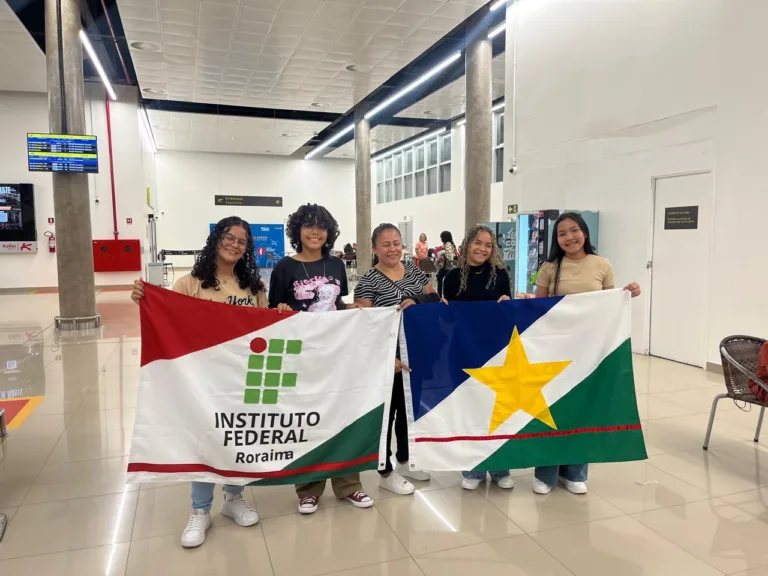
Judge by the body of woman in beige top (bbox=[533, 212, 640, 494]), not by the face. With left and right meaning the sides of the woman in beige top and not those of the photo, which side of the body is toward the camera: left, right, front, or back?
front

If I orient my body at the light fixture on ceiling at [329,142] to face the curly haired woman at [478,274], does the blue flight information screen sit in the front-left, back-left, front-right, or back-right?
front-right

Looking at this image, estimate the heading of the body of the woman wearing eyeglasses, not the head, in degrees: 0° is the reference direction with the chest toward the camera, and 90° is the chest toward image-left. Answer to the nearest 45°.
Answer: approximately 0°

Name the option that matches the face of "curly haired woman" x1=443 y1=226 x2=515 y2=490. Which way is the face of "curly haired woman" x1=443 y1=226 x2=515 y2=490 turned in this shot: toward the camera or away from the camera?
toward the camera

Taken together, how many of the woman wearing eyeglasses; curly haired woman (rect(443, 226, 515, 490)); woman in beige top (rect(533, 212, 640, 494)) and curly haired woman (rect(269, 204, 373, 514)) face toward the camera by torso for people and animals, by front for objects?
4

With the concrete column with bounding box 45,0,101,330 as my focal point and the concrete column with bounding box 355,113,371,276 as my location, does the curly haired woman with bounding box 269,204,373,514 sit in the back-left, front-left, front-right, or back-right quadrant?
front-left

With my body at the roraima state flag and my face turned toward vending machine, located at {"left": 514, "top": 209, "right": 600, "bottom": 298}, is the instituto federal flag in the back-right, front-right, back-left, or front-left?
back-left

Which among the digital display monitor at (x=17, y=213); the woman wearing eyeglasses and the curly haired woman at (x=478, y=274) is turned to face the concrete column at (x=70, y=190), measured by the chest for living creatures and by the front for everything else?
the digital display monitor

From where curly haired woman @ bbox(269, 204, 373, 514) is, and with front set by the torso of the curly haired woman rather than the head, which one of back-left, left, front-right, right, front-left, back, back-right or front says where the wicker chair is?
left

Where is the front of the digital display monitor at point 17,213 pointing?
toward the camera

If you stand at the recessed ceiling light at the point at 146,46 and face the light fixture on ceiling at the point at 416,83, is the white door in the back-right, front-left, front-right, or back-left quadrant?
front-right

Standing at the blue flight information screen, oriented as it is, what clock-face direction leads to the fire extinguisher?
The fire extinguisher is roughly at 6 o'clock from the blue flight information screen.

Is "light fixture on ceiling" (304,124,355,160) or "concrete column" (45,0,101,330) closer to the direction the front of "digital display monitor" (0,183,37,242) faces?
the concrete column

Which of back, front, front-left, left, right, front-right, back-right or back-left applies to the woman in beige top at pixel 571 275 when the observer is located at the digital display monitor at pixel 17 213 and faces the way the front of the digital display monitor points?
front

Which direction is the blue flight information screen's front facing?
toward the camera

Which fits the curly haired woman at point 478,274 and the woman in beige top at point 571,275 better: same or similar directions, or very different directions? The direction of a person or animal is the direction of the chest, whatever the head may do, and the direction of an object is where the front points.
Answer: same or similar directions

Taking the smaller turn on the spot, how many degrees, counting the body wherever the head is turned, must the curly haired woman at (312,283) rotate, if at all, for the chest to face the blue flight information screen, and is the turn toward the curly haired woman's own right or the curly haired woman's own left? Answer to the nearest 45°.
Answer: approximately 135° to the curly haired woman's own right
